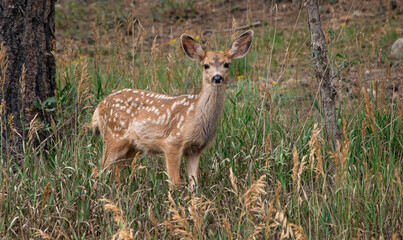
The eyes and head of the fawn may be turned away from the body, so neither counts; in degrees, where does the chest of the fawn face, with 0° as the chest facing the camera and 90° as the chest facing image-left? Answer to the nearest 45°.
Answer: approximately 315°

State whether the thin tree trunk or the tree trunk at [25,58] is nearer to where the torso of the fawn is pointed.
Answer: the thin tree trunk

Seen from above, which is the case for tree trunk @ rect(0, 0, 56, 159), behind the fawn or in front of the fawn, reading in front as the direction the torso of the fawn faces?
behind

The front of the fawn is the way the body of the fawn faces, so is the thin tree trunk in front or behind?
in front
